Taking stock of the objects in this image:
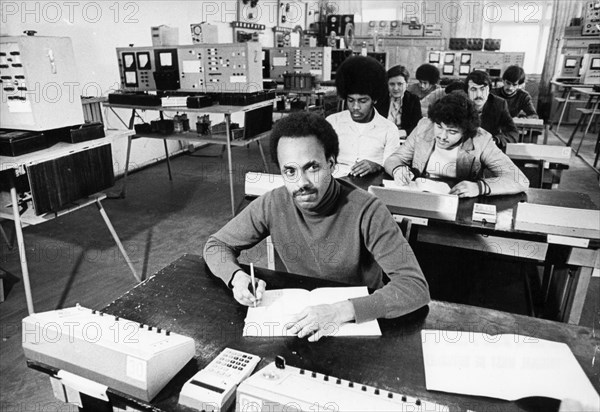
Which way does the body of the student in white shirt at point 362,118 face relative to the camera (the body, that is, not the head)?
toward the camera

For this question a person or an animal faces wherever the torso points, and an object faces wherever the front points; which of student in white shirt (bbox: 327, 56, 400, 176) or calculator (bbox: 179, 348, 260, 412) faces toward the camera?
the student in white shirt

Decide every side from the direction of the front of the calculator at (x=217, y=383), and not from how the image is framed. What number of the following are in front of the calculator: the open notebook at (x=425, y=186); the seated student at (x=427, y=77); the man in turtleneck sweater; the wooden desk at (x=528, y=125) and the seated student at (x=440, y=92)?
5

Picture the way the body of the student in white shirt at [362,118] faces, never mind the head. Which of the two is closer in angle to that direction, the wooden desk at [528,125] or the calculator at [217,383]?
the calculator

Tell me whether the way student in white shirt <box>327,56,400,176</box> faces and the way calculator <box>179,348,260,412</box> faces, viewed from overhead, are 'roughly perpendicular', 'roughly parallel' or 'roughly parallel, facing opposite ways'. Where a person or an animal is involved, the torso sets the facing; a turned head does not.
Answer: roughly parallel, facing opposite ways

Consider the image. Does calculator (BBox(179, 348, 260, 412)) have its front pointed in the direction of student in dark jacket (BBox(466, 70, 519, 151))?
yes

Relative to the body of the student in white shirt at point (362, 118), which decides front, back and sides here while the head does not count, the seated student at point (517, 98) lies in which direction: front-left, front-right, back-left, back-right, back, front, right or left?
back-left

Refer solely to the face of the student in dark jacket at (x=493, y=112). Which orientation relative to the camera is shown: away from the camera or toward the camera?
toward the camera

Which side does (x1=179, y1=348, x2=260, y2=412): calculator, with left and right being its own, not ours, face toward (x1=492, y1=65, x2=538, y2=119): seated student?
front

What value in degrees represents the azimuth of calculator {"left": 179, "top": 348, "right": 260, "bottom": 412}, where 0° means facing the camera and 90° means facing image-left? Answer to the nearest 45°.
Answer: approximately 225°

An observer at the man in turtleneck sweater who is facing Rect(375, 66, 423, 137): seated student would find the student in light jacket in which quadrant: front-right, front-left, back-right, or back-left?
front-right

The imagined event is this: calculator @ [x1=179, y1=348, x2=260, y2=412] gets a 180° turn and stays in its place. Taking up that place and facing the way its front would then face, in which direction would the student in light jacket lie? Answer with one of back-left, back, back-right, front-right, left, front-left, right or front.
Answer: back

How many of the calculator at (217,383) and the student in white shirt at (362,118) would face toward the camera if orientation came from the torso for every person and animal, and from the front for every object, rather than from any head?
1

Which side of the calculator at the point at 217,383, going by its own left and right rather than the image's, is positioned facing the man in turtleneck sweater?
front
